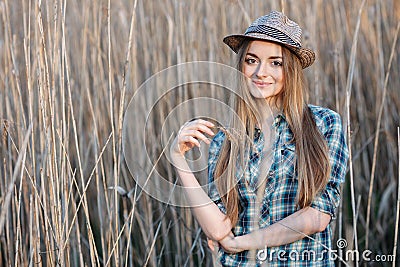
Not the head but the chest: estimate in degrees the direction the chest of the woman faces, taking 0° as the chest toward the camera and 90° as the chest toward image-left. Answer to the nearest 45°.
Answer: approximately 0°
